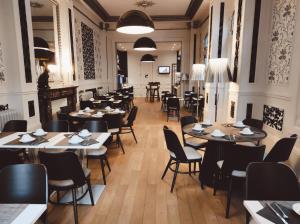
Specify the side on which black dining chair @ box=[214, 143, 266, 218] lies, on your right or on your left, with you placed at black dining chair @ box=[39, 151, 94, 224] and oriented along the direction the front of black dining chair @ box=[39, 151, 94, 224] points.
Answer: on your right

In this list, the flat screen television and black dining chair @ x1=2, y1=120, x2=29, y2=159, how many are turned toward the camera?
2

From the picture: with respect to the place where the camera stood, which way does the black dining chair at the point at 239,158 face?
facing away from the viewer and to the left of the viewer

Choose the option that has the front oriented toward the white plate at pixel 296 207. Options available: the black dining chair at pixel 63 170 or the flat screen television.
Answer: the flat screen television

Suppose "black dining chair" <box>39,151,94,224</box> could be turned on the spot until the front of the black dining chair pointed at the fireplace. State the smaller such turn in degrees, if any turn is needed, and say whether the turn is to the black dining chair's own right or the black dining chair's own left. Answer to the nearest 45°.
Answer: approximately 45° to the black dining chair's own left

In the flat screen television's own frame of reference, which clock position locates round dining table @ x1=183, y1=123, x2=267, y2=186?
The round dining table is roughly at 12 o'clock from the flat screen television.

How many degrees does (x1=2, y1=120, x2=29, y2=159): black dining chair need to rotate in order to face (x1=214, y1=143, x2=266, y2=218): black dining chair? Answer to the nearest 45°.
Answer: approximately 45° to its left

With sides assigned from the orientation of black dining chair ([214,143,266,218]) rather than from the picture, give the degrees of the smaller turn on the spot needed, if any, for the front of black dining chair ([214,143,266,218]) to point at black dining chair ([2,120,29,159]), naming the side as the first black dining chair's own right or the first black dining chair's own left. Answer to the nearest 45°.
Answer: approximately 45° to the first black dining chair's own left

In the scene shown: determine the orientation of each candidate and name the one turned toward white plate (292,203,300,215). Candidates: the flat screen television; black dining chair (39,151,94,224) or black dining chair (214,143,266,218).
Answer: the flat screen television

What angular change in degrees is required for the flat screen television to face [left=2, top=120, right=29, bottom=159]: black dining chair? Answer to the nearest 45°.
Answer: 0° — it already faces it

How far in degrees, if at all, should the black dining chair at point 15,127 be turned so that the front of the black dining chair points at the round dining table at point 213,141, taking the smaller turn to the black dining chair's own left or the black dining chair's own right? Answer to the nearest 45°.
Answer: approximately 45° to the black dining chair's own left

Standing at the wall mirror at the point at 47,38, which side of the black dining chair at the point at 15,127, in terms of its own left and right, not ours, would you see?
back
